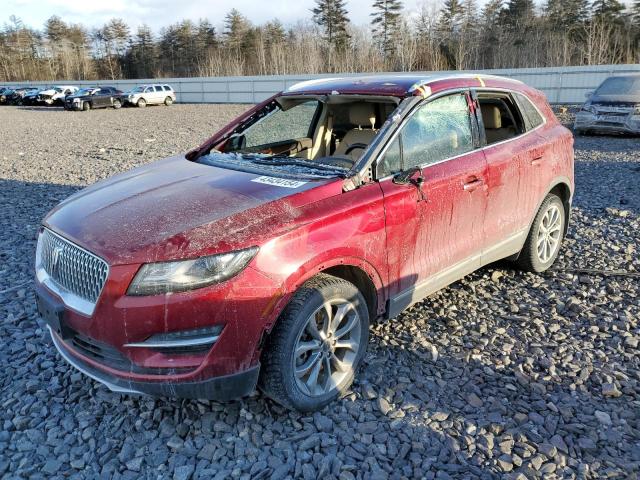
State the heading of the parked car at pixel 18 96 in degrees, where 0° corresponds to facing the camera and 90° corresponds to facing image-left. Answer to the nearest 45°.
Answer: approximately 45°

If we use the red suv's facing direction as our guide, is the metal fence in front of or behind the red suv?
behind

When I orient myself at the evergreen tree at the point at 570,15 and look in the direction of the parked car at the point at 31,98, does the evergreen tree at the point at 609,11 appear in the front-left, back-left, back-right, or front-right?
back-left

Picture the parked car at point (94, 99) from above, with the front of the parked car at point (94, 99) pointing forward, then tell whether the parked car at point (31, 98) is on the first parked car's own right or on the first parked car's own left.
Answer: on the first parked car's own right

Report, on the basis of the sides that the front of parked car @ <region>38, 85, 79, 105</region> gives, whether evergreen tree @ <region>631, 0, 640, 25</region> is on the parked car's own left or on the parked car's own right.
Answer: on the parked car's own left

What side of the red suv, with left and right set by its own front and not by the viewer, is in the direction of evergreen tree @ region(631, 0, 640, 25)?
back

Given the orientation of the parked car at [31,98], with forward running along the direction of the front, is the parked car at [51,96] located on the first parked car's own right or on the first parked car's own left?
on the first parked car's own left

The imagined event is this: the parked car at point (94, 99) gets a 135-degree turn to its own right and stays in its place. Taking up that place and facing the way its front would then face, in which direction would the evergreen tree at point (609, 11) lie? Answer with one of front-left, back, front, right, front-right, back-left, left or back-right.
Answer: right

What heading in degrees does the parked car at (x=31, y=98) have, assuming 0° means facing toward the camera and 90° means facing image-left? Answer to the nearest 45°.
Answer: approximately 45°

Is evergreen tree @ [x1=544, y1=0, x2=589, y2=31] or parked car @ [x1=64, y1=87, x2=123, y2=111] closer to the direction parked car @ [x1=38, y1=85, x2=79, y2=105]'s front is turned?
the parked car

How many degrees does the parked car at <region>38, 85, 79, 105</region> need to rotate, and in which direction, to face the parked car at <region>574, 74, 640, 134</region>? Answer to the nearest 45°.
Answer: approximately 45° to its left

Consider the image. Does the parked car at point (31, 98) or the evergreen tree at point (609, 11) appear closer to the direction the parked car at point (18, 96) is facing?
the parked car
